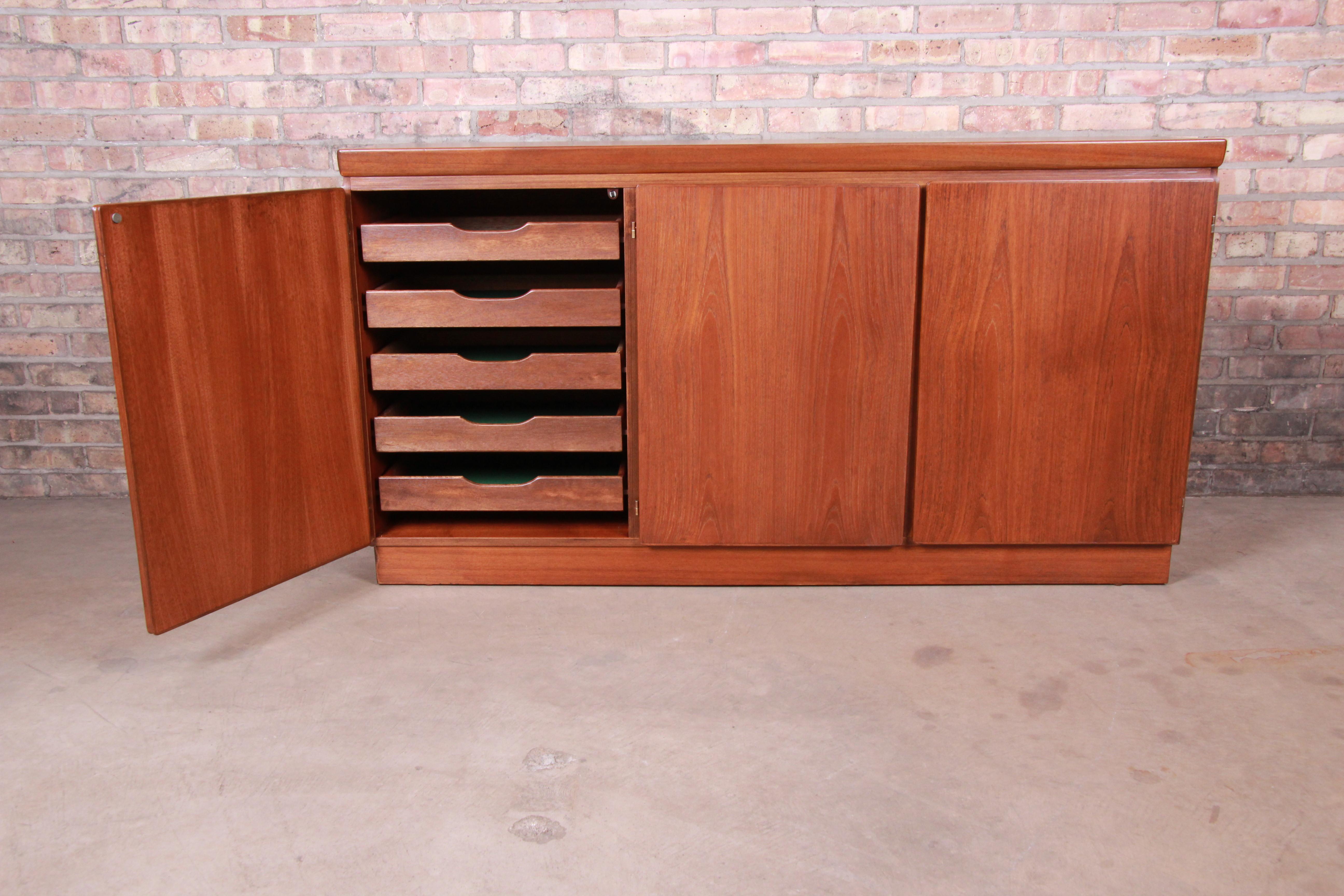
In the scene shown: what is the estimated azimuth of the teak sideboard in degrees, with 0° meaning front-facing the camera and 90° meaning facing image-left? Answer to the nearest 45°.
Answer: approximately 0°
